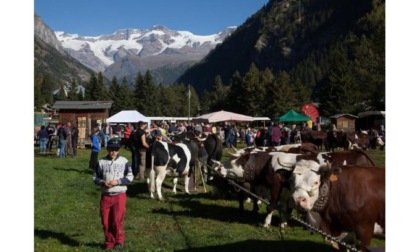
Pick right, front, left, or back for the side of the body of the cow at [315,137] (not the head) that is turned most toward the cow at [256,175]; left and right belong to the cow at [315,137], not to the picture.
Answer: left

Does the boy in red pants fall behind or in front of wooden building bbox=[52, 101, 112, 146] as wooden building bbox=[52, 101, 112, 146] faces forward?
in front

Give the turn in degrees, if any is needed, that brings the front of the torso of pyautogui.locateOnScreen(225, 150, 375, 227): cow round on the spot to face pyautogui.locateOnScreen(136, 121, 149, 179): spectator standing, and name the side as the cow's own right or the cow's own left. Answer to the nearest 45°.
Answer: approximately 45° to the cow's own right

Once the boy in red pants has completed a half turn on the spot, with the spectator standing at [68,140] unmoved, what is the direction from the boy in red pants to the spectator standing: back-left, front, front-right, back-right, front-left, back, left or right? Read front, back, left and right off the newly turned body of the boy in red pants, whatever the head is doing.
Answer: front

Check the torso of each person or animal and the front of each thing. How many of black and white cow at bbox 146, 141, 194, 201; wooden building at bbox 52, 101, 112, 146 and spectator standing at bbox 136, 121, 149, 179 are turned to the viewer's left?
0

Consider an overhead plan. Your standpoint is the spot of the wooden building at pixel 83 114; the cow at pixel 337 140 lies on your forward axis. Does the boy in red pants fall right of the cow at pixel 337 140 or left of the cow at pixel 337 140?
right

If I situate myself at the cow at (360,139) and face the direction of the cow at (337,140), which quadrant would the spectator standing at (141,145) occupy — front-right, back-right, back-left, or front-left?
front-left

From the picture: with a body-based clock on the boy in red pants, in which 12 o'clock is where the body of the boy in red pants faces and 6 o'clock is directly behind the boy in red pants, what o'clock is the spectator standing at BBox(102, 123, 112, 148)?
The spectator standing is roughly at 6 o'clock from the boy in red pants.

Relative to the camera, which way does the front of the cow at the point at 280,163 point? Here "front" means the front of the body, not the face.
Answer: to the viewer's left

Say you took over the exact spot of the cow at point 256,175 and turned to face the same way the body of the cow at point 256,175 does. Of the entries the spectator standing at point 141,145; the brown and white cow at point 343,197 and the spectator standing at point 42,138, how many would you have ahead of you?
2

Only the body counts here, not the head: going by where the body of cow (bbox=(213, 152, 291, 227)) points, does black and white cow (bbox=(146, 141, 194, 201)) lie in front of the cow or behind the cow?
in front

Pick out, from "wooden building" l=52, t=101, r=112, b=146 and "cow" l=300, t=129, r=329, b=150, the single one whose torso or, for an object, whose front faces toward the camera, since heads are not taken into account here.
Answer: the wooden building

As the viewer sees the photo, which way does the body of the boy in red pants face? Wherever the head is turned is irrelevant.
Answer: toward the camera

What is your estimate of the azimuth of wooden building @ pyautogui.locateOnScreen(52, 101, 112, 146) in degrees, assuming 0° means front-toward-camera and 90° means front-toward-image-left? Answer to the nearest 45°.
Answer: approximately 0°

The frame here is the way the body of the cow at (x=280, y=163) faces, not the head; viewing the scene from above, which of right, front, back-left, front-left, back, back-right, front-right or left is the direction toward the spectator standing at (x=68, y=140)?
front-right
